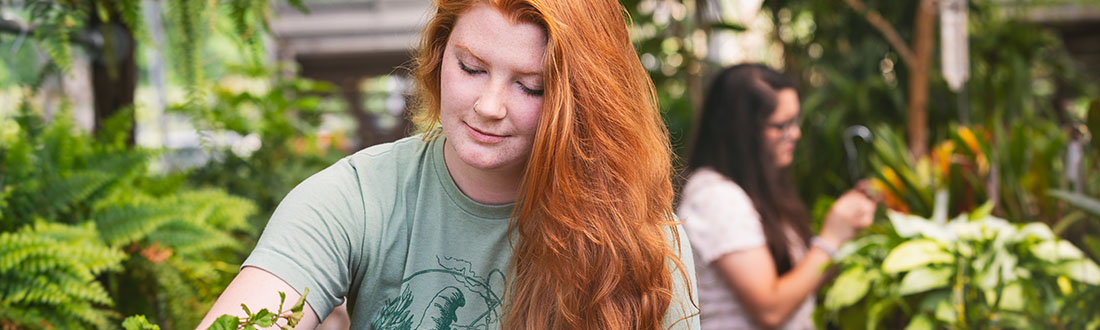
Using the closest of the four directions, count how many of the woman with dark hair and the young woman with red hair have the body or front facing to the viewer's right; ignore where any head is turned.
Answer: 1

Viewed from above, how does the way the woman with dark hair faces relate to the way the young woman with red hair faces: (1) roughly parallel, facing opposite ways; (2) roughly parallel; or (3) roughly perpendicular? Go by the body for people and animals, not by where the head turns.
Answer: roughly perpendicular

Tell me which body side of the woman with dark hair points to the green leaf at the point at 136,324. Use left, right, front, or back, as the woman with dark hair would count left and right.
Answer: right

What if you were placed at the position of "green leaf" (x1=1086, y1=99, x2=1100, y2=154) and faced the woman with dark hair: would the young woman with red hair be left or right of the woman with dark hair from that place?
left

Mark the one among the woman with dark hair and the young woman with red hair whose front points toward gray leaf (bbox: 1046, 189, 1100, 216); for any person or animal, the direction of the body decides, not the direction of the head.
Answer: the woman with dark hair

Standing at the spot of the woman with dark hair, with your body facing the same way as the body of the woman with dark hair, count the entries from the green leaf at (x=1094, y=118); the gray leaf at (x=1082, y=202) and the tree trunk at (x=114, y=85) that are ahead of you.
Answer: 2

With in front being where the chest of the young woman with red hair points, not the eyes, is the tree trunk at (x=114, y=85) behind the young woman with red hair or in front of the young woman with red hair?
behind

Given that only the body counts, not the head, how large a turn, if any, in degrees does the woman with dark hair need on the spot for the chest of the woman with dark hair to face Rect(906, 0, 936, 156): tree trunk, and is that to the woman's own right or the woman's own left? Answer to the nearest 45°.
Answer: approximately 45° to the woman's own left

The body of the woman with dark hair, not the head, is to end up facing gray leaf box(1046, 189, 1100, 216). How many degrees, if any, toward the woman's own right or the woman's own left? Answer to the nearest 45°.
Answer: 0° — they already face it

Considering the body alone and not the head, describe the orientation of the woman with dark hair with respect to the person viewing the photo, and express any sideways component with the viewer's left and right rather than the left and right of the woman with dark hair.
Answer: facing to the right of the viewer
